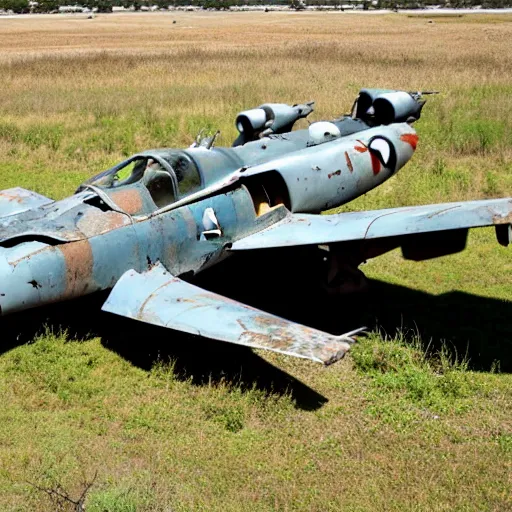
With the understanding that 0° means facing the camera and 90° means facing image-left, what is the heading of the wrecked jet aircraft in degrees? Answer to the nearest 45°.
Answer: approximately 45°
